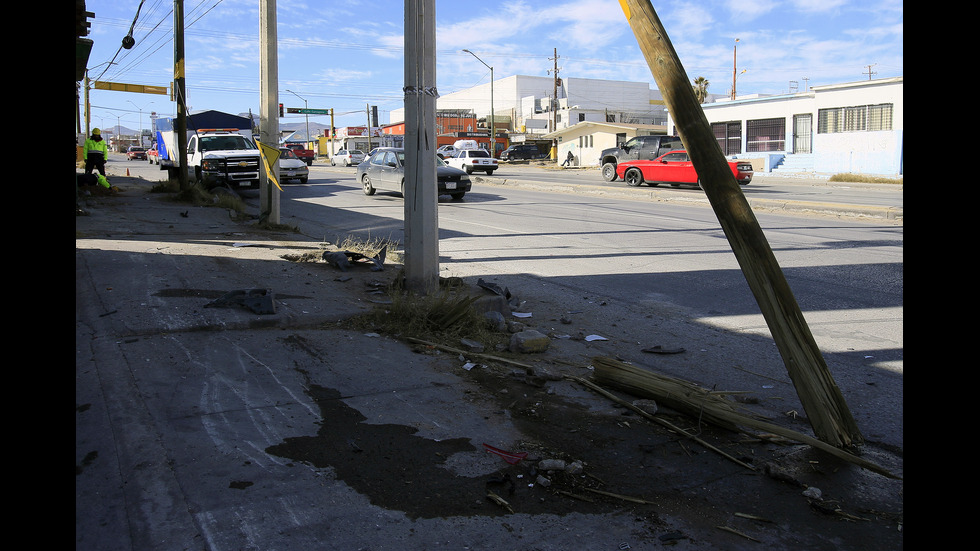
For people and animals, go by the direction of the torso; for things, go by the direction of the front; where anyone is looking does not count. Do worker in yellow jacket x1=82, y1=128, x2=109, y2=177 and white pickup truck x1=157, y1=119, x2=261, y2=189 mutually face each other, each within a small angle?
no

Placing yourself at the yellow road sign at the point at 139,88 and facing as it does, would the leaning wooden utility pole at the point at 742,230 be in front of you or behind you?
in front

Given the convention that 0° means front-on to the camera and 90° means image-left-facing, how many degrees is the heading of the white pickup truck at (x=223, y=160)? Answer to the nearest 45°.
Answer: approximately 315°

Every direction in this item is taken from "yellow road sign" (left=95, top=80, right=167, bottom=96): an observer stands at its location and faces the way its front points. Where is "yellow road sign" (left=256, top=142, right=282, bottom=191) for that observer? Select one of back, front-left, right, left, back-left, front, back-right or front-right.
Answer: front

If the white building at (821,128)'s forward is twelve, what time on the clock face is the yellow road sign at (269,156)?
The yellow road sign is roughly at 11 o'clock from the white building.

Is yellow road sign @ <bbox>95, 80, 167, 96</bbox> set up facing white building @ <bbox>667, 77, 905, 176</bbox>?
no

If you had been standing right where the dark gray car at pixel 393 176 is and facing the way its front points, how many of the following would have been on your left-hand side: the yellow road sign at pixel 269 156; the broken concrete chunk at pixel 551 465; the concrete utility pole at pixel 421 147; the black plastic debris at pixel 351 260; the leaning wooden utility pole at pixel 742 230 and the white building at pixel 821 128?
1

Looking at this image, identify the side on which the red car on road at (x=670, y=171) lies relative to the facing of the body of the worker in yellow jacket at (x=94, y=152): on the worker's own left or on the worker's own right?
on the worker's own left

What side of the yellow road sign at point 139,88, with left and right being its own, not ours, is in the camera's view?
front

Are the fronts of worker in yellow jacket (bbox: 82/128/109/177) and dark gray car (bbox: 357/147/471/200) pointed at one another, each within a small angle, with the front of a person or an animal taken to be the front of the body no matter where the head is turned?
no

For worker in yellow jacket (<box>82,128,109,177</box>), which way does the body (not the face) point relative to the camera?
toward the camera

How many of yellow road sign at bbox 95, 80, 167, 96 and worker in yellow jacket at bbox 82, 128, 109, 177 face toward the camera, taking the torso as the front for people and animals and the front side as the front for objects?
2
